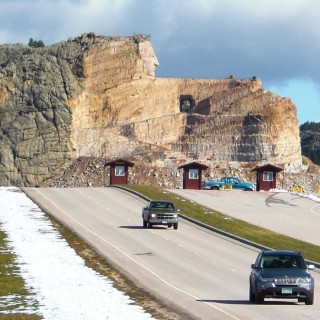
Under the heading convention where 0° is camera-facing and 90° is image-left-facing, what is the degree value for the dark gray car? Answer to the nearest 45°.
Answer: approximately 0°
